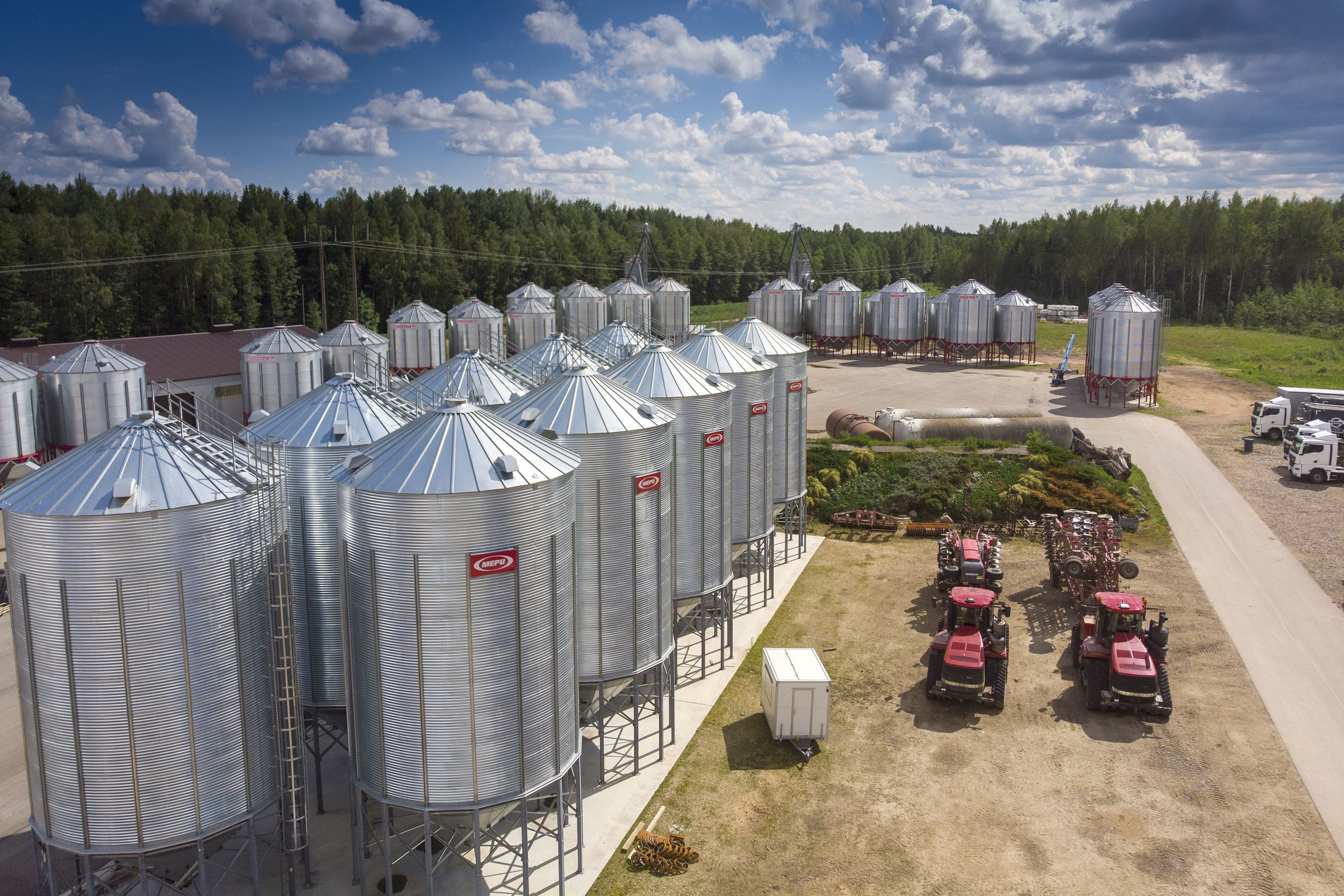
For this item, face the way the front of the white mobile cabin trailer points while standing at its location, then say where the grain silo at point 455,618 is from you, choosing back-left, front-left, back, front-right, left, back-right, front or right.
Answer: front-right

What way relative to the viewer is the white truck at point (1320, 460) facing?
to the viewer's left

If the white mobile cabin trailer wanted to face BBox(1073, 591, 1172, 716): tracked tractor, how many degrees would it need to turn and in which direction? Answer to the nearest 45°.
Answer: approximately 90° to its left

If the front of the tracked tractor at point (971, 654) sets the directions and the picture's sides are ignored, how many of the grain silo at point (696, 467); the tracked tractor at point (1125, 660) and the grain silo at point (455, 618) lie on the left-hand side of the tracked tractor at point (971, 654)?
1

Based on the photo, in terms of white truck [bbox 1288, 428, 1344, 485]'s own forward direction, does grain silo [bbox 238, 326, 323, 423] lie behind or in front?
in front

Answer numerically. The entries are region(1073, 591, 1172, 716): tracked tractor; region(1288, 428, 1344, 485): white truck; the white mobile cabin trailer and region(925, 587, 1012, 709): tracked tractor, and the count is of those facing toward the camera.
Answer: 3

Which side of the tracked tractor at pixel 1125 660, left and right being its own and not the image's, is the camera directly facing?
front

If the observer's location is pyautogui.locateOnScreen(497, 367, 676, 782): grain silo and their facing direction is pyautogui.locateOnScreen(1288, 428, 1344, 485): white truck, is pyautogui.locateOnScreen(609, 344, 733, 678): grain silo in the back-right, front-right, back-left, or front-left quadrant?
front-left

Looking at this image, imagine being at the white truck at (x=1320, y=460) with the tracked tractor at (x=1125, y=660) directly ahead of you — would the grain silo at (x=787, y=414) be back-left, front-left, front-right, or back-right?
front-right

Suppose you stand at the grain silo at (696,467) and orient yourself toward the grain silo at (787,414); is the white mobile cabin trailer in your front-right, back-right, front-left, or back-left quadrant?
back-right

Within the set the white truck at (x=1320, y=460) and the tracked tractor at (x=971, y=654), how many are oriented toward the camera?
1

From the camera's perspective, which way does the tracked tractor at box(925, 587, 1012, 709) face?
toward the camera

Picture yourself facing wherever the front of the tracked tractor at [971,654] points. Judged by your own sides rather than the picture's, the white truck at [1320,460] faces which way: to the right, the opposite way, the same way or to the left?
to the right

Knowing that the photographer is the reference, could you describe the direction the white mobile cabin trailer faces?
facing the viewer
